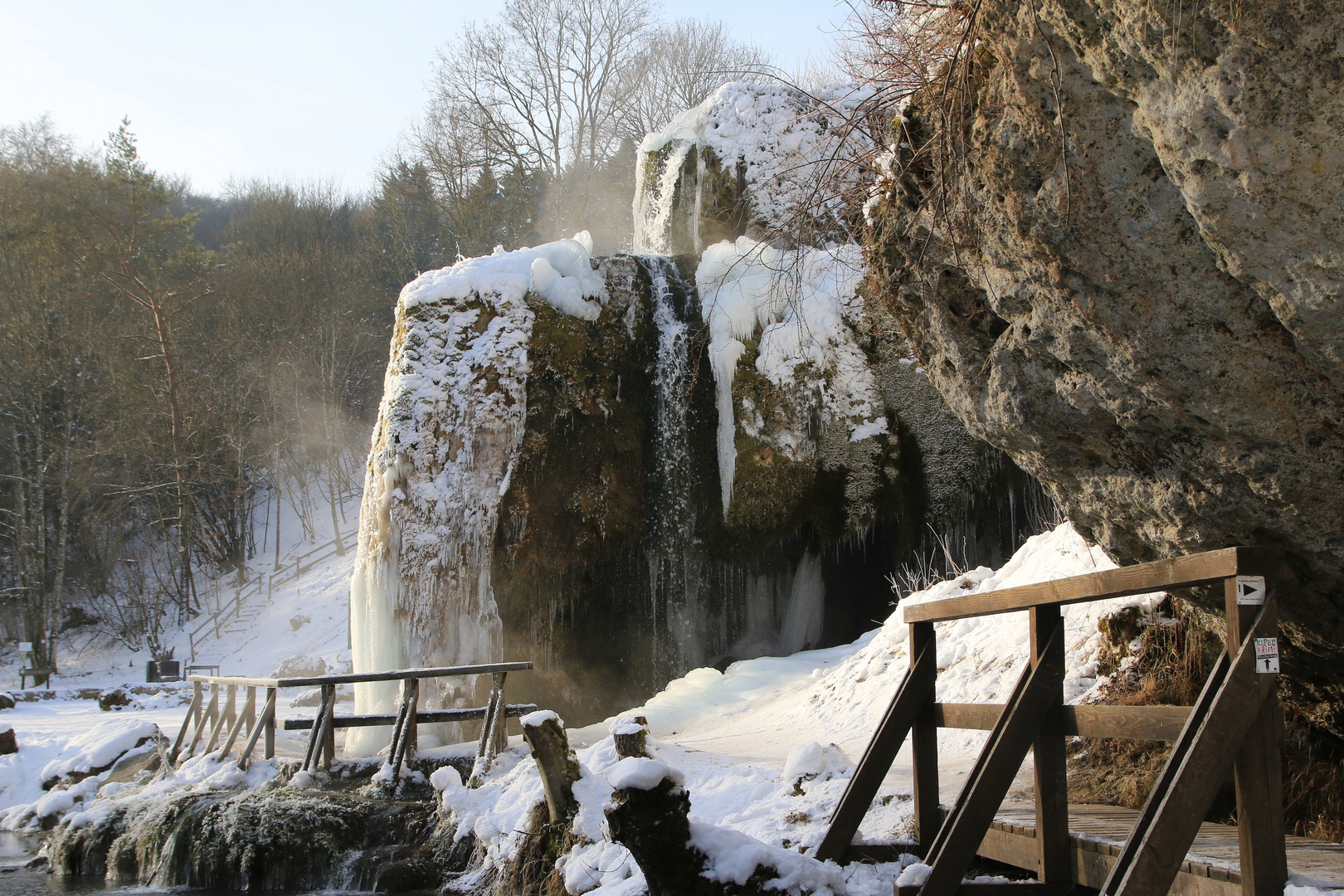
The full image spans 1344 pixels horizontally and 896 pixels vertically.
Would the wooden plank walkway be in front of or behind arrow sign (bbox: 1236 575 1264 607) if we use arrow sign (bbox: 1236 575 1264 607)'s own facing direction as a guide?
behind

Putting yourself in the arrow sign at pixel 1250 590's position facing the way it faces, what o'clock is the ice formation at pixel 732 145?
The ice formation is roughly at 5 o'clock from the arrow sign.

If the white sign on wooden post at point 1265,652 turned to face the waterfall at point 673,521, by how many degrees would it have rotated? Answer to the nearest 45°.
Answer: approximately 135° to its right

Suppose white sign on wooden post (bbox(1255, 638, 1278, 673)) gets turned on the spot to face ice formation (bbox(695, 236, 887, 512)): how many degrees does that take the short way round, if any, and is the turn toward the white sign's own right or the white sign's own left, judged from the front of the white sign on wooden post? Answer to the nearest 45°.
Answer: approximately 135° to the white sign's own right

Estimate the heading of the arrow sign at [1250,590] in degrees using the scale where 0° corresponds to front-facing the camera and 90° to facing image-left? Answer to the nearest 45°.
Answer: approximately 0°

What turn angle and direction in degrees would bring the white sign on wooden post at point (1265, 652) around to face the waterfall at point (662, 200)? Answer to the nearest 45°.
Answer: approximately 135° to its right

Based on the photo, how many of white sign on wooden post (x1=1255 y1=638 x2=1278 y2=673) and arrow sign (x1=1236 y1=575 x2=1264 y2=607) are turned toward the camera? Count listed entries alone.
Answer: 2

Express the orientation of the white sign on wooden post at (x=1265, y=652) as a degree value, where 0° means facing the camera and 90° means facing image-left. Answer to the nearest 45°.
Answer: approximately 0°

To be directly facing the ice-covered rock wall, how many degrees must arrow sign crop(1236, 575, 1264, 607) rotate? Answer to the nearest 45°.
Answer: approximately 135° to its right
